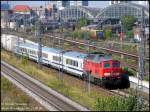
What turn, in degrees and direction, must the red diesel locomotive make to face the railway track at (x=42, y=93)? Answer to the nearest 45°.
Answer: approximately 90° to its right

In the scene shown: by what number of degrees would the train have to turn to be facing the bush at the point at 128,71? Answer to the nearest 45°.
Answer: approximately 90° to its left

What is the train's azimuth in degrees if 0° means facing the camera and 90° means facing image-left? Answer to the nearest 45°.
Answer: approximately 315°

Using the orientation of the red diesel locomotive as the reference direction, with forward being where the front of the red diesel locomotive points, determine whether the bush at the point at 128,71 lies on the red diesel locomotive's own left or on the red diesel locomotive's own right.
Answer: on the red diesel locomotive's own left

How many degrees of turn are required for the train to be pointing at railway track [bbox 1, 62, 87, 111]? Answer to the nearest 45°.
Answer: approximately 90° to its right
